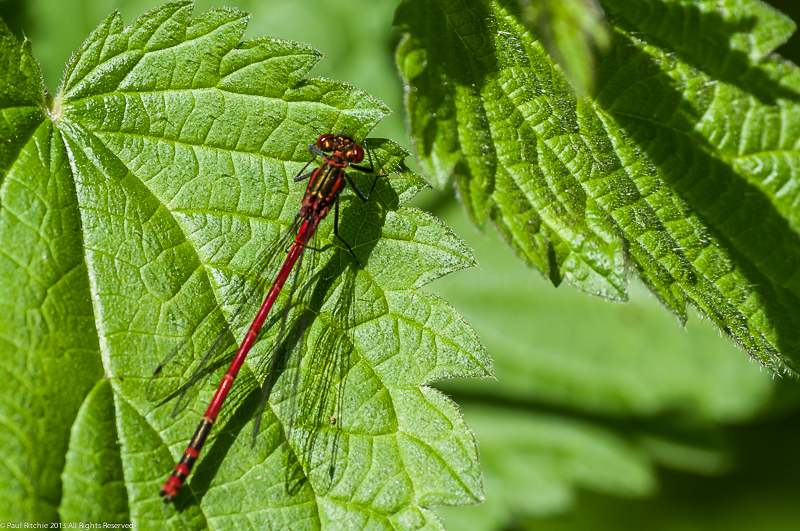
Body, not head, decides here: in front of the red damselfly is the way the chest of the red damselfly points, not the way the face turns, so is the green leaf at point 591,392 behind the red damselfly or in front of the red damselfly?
in front

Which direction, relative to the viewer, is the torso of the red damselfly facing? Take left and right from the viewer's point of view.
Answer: facing away from the viewer and to the right of the viewer
